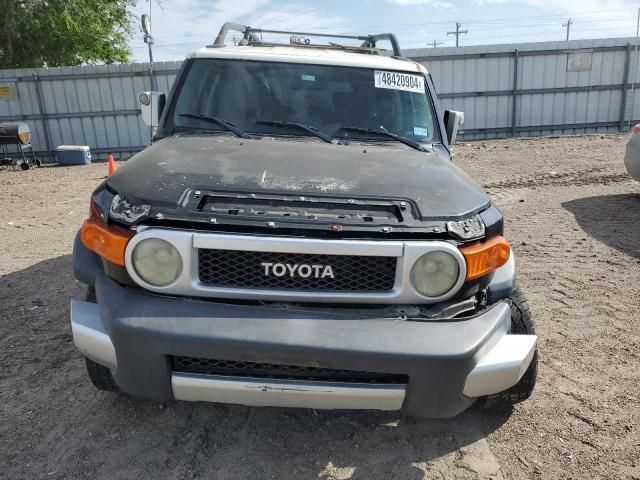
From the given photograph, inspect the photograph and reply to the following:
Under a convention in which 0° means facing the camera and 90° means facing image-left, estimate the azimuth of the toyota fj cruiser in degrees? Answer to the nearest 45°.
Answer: approximately 0°

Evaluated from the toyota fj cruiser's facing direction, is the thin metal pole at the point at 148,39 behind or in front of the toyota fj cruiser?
behind

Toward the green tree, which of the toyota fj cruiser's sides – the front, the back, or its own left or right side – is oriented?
back
